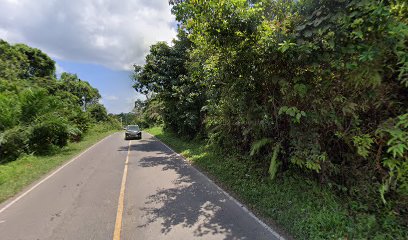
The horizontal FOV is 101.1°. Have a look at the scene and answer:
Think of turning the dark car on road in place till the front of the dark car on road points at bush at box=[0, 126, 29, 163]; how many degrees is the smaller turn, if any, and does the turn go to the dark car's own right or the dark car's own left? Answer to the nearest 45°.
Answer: approximately 45° to the dark car's own right

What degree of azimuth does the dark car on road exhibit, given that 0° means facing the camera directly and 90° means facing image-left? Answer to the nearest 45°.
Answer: approximately 0°
